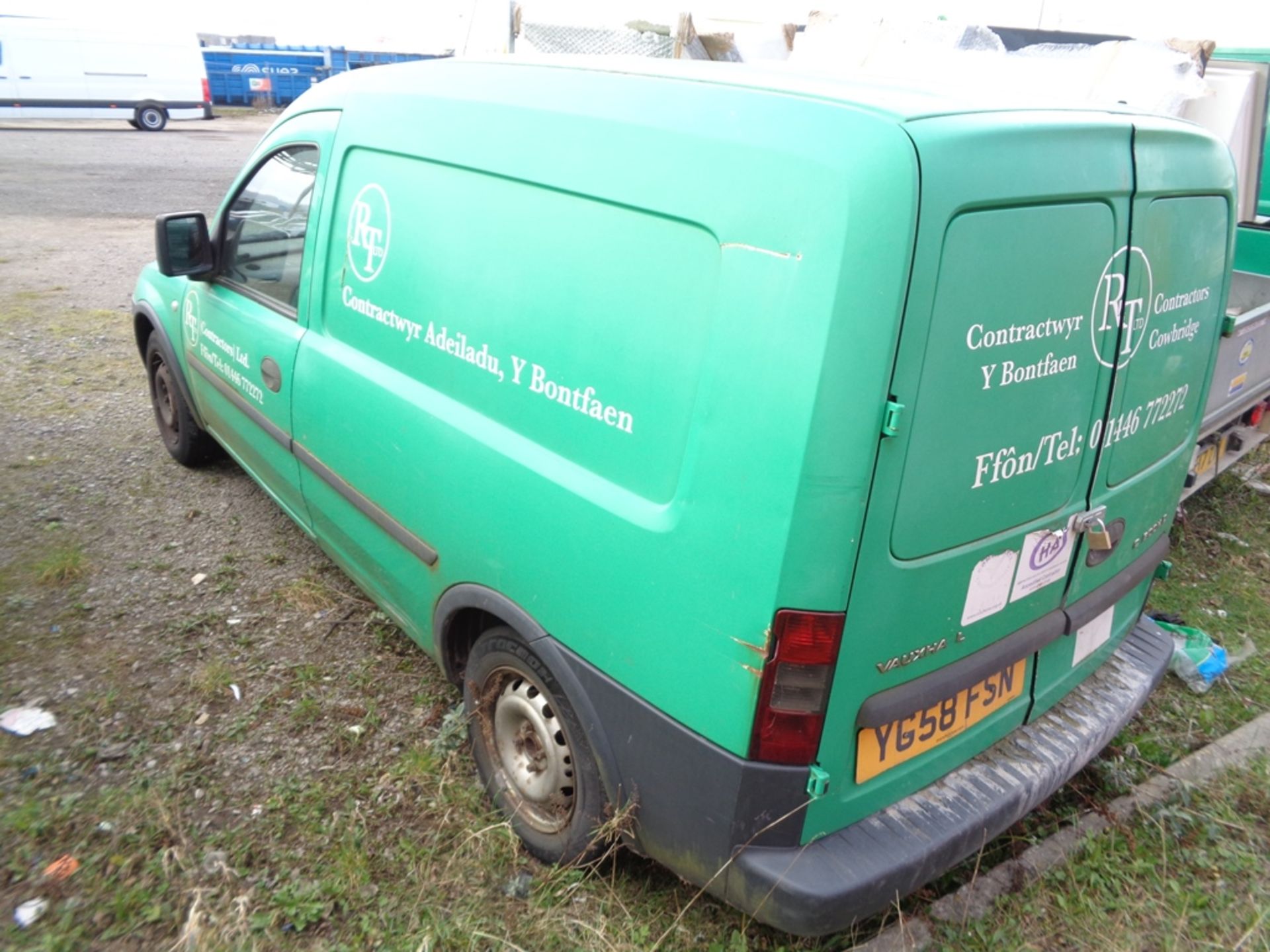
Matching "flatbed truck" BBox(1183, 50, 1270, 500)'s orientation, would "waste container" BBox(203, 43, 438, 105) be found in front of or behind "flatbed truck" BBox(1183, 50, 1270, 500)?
in front

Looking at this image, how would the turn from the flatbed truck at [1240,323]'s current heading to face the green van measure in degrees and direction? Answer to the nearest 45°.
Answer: approximately 135° to its left

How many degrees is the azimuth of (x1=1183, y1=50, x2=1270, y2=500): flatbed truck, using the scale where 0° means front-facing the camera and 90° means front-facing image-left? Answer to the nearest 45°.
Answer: approximately 135°

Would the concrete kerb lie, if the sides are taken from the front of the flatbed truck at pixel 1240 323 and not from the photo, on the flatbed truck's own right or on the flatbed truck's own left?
on the flatbed truck's own left

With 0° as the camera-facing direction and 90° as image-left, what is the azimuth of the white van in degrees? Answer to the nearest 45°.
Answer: approximately 90°

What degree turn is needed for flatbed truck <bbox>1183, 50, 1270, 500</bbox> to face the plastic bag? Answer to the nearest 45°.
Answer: approximately 135° to its left

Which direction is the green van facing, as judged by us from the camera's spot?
facing away from the viewer and to the left of the viewer

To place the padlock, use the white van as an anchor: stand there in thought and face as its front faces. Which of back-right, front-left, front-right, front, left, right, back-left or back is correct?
left

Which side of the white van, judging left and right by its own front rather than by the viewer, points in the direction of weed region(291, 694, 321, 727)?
left

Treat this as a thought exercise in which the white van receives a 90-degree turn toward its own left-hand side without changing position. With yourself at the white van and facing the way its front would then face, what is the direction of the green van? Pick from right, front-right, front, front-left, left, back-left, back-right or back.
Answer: front

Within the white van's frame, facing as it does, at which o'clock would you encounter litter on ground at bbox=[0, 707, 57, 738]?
The litter on ground is roughly at 9 o'clock from the white van.
